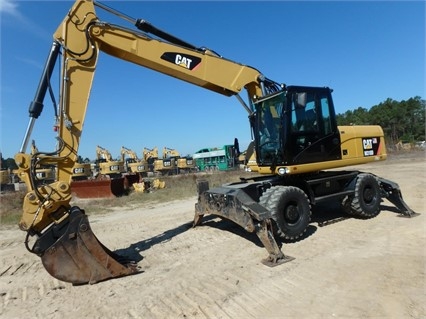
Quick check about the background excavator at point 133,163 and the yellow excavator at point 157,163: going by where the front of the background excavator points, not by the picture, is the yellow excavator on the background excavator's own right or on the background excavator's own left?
on the background excavator's own right

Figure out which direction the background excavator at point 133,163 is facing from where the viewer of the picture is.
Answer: facing away from the viewer and to the left of the viewer

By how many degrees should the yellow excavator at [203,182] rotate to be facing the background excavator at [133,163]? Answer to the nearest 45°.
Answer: approximately 135° to its right

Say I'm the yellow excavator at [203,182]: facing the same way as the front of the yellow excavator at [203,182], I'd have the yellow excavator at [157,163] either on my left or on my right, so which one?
on my right

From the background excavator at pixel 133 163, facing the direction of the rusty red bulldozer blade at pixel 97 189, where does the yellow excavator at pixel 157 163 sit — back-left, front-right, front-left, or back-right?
back-left

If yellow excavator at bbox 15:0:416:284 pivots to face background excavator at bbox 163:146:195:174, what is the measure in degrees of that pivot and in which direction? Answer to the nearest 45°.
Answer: approximately 135° to its right

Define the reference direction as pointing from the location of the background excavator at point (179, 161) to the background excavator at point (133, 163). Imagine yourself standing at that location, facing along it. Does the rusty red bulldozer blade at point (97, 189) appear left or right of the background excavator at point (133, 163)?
left

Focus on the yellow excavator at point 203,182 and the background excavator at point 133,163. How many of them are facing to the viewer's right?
0

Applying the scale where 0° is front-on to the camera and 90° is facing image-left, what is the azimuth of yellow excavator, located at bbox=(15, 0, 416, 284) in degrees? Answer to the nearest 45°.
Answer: approximately 45°

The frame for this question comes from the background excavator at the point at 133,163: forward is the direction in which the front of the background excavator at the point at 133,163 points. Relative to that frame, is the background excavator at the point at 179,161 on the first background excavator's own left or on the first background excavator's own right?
on the first background excavator's own right
